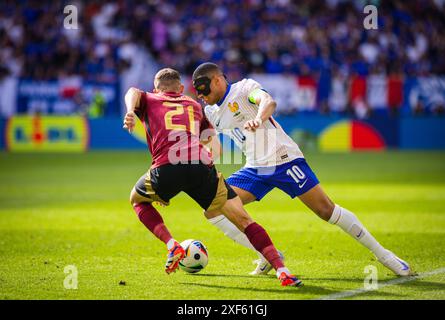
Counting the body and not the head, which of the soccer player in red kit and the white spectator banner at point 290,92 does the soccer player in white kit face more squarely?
the soccer player in red kit

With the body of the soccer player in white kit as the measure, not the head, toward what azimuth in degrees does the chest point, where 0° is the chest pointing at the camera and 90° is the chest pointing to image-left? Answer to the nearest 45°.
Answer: approximately 45°

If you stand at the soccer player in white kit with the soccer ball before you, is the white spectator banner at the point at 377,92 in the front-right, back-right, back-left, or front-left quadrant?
back-right

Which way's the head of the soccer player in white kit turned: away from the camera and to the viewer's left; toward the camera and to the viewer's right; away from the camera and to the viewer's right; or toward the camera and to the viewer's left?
toward the camera and to the viewer's left

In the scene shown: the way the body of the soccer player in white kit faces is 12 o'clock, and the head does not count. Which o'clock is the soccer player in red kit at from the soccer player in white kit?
The soccer player in red kit is roughly at 12 o'clock from the soccer player in white kit.

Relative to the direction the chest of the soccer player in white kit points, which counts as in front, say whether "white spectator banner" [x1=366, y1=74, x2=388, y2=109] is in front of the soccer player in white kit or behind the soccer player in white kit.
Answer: behind

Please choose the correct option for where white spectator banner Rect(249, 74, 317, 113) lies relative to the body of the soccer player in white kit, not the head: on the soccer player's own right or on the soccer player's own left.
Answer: on the soccer player's own right
